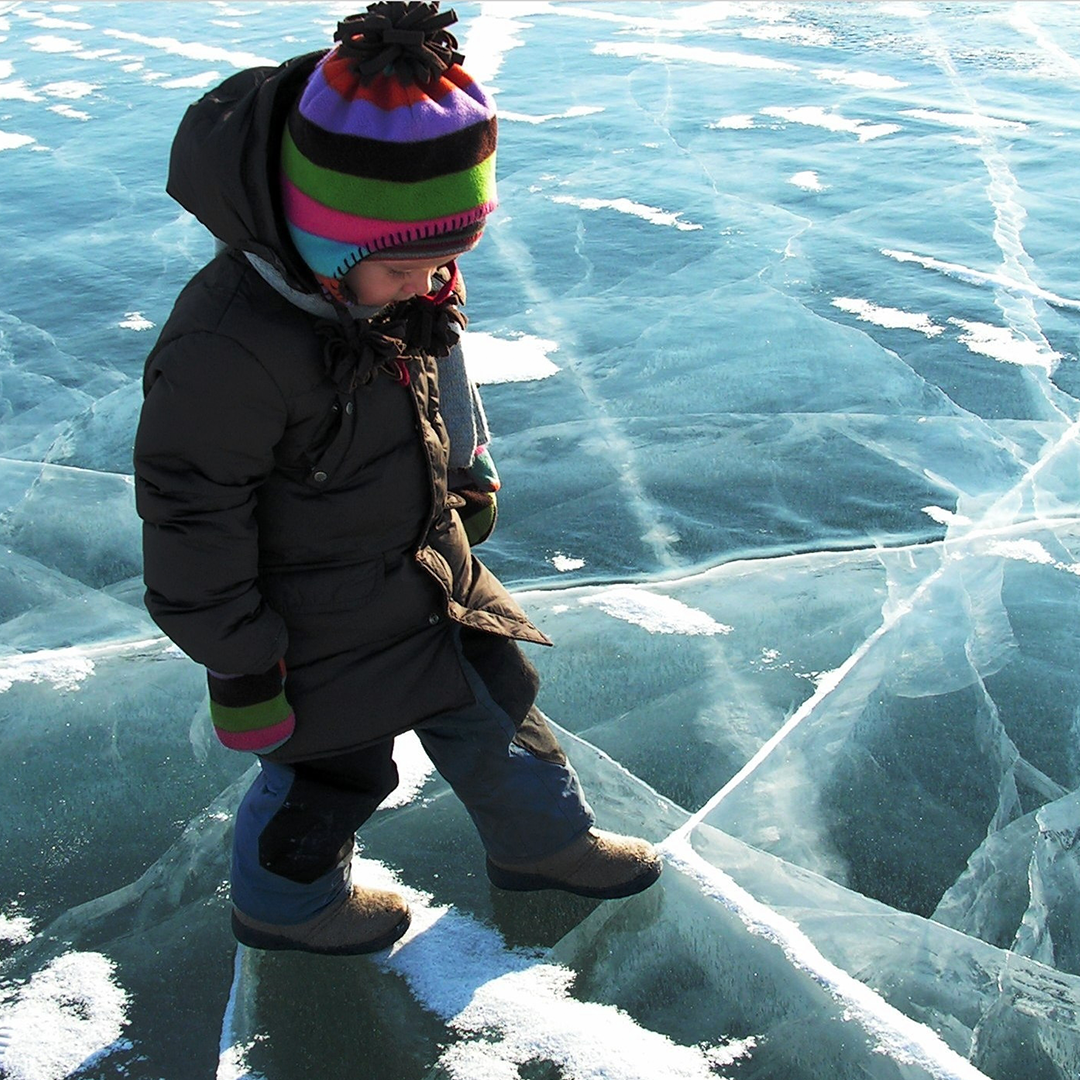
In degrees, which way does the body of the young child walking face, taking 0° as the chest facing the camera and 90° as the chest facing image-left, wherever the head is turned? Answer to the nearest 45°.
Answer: approximately 315°
